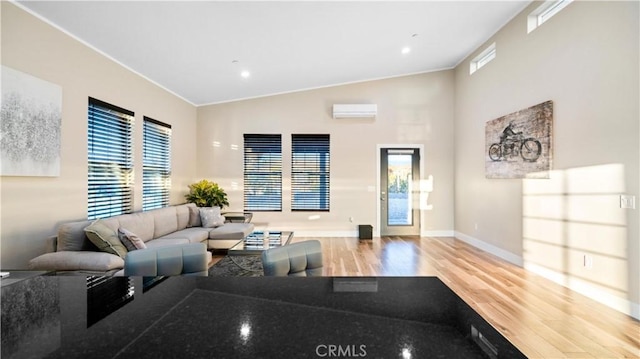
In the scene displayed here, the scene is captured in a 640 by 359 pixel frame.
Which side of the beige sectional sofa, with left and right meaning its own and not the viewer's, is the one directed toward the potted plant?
left

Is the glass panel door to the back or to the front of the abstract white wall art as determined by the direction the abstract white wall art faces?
to the front

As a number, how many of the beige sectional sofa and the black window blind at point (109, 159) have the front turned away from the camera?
0

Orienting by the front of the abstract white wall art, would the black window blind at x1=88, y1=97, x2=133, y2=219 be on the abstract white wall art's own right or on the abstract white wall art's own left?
on the abstract white wall art's own left

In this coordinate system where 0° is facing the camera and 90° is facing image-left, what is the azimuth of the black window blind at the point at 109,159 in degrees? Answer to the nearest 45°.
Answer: approximately 315°

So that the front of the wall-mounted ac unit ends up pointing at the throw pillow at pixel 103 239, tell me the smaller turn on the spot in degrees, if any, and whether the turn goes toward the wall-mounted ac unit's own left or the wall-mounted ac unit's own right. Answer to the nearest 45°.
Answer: approximately 45° to the wall-mounted ac unit's own right

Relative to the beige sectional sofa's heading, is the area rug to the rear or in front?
in front

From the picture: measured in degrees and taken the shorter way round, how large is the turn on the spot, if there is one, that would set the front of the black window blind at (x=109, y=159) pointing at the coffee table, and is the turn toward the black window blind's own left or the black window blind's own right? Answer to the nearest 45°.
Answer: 0° — it already faces it

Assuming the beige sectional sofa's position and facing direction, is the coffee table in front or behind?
in front

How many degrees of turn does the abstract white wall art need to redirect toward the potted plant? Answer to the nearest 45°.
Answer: approximately 90° to its left

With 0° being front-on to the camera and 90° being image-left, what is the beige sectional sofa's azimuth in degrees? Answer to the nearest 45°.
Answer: approximately 315°
